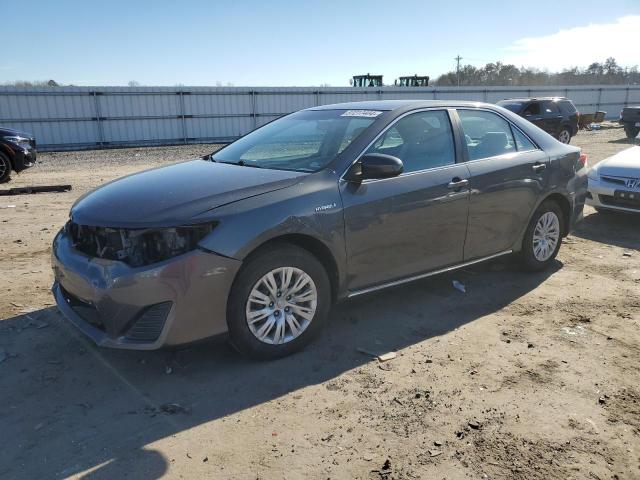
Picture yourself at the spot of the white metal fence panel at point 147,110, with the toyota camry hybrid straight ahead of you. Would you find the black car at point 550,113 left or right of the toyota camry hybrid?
left

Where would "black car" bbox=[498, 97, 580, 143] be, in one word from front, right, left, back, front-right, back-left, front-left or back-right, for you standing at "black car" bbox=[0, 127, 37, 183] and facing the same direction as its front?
front-left

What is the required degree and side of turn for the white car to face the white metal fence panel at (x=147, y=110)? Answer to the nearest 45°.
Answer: approximately 90° to its right

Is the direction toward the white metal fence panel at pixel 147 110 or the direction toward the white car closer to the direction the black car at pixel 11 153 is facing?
the white car

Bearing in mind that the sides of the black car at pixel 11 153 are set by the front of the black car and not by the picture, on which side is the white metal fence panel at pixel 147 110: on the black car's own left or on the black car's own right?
on the black car's own left

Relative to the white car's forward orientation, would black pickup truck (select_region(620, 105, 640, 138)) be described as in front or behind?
behind

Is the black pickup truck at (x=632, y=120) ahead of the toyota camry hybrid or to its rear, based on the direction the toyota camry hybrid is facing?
to the rear

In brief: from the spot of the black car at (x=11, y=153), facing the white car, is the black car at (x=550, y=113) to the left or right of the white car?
left

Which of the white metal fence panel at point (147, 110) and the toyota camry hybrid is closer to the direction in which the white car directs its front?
the toyota camry hybrid

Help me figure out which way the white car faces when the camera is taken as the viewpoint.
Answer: facing the viewer and to the left of the viewer

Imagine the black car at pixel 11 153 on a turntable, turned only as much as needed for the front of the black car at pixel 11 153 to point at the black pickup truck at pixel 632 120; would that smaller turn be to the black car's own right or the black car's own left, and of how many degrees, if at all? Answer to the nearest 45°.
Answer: approximately 45° to the black car's own left

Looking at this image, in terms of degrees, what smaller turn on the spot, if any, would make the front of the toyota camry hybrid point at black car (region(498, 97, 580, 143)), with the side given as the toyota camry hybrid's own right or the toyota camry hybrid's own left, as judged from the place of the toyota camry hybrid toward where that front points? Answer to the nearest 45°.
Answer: approximately 180°

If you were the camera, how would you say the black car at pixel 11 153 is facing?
facing the viewer and to the right of the viewer

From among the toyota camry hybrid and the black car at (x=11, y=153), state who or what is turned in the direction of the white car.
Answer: the black car
